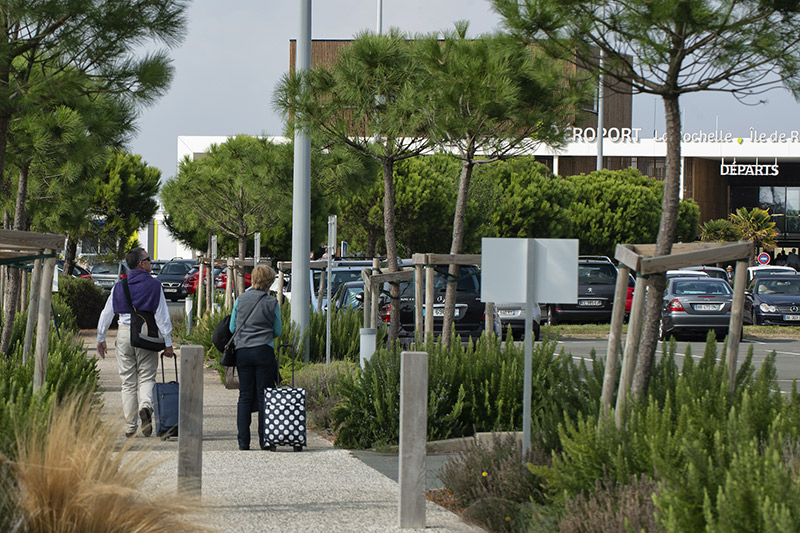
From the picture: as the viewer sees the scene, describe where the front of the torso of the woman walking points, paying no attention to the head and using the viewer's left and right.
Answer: facing away from the viewer

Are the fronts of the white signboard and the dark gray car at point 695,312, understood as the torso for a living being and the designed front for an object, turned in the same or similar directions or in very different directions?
same or similar directions

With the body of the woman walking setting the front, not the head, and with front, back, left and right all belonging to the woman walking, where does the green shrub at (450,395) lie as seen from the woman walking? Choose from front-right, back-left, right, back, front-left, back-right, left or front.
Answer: right

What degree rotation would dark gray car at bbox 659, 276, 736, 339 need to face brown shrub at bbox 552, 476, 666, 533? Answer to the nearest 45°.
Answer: approximately 180°

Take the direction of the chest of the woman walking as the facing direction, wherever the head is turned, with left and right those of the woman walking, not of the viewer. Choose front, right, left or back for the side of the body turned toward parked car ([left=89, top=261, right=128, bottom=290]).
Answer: front

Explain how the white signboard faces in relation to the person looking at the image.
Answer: facing away from the viewer

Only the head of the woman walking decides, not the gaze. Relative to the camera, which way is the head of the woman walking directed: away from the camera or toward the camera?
away from the camera

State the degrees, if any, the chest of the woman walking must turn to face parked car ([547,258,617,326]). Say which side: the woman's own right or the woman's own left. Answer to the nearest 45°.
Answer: approximately 45° to the woman's own right

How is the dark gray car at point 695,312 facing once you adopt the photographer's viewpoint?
facing away from the viewer

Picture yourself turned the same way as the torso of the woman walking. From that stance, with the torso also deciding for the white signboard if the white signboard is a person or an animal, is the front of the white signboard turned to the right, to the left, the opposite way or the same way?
the same way

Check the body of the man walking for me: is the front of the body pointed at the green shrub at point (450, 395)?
no

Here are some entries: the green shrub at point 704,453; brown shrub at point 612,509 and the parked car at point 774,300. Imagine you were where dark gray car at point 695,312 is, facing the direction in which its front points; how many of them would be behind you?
2

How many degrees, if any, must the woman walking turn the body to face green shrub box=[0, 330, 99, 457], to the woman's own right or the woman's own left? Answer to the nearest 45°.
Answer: approximately 135° to the woman's own left

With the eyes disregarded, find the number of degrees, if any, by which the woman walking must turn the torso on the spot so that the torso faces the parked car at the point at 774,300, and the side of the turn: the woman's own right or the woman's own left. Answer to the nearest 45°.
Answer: approximately 45° to the woman's own right
